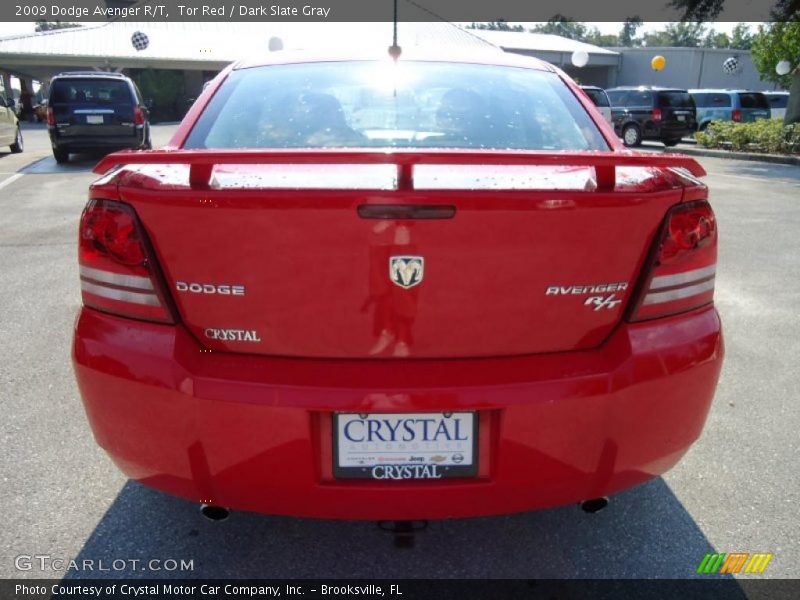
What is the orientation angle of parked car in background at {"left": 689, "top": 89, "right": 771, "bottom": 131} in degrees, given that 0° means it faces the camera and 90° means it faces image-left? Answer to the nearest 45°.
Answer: approximately 135°

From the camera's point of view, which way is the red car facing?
away from the camera

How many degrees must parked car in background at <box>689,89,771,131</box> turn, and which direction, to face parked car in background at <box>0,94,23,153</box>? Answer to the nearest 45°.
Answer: approximately 90° to its left

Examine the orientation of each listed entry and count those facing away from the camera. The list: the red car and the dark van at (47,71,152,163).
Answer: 2

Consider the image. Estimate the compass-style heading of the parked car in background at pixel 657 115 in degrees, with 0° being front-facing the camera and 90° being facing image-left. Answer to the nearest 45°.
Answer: approximately 135°

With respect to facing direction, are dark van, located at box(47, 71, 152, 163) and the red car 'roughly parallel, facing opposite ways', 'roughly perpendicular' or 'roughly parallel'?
roughly parallel

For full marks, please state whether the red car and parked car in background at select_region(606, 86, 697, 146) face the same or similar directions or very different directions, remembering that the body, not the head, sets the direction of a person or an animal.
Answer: same or similar directions

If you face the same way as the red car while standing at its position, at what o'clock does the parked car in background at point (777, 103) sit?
The parked car in background is roughly at 1 o'clock from the red car.

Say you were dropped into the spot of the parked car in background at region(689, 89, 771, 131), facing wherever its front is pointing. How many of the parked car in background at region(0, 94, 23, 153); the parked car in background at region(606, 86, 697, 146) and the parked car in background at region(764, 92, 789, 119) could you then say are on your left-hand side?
2

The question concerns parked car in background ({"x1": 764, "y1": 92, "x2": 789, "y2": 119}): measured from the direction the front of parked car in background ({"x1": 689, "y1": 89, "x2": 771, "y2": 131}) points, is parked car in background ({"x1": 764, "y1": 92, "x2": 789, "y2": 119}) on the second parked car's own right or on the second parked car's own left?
on the second parked car's own right

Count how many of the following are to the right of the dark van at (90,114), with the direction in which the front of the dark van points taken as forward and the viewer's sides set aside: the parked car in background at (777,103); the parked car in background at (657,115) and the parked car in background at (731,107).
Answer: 3

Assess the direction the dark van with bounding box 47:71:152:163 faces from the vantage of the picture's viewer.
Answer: facing away from the viewer

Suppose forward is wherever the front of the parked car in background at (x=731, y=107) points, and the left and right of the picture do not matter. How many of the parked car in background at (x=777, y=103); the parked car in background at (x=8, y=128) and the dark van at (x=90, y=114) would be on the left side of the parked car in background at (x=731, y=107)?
2

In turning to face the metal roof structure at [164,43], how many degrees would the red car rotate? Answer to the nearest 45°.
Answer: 0° — it already faces it
